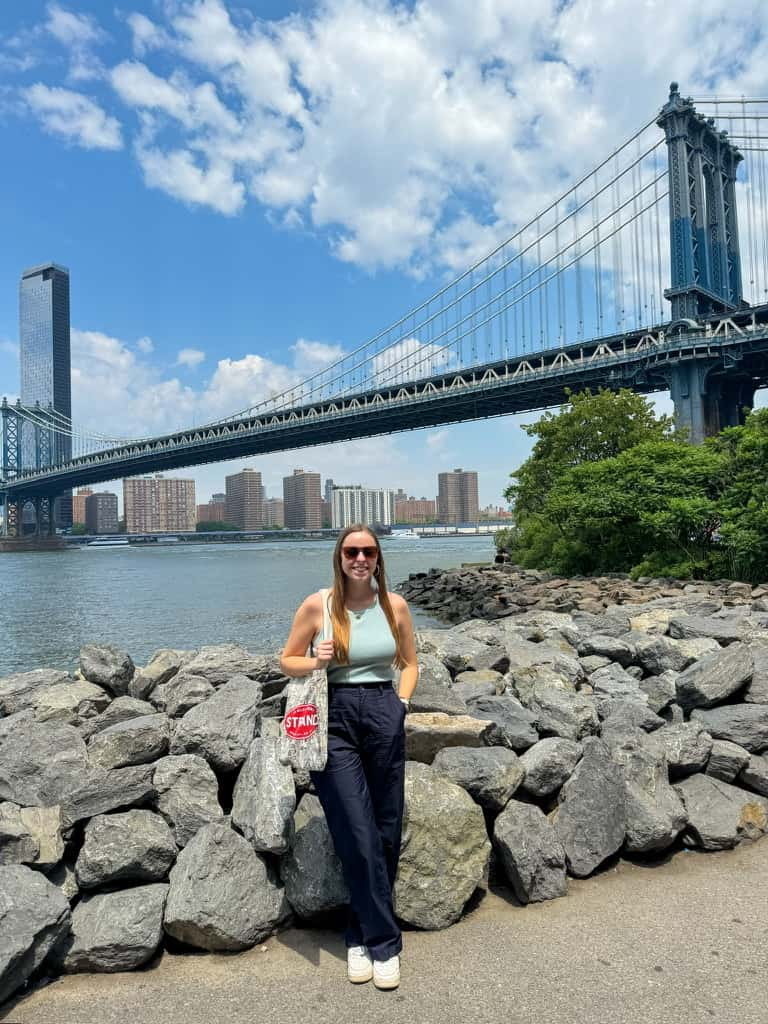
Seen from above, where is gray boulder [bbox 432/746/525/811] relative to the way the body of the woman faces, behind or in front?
behind

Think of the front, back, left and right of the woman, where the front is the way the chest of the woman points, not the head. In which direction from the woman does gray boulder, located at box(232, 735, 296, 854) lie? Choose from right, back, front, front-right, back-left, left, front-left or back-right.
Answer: back-right

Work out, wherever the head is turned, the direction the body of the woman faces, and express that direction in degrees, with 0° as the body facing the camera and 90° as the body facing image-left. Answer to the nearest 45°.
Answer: approximately 0°

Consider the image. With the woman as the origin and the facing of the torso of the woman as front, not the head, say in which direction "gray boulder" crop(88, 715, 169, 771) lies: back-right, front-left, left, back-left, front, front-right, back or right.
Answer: back-right

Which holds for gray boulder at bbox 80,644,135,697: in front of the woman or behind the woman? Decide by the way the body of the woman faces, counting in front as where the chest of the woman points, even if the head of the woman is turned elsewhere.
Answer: behind

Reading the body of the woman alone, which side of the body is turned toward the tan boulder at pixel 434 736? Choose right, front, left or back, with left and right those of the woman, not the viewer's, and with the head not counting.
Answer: back

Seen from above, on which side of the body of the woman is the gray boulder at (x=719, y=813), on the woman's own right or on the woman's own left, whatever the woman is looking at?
on the woman's own left

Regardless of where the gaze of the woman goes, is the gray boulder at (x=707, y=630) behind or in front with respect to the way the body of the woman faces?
behind

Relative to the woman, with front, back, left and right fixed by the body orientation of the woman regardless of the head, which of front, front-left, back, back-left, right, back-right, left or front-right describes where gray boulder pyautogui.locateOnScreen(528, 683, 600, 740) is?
back-left

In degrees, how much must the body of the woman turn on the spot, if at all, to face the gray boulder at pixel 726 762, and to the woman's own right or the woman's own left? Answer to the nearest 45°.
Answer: approximately 135° to the woman's own left

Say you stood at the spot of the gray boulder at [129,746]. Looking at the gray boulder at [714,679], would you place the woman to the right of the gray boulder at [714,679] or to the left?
right

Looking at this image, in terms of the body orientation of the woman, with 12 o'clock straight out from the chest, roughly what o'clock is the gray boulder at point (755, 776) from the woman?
The gray boulder is roughly at 8 o'clock from the woman.

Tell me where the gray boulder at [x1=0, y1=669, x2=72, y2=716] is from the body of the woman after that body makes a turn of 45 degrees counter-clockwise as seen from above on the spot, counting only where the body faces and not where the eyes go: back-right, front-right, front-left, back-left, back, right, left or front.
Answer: back
